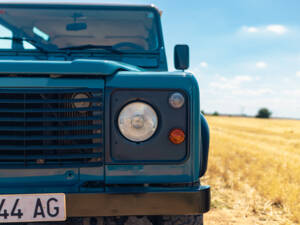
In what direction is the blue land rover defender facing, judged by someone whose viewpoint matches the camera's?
facing the viewer
